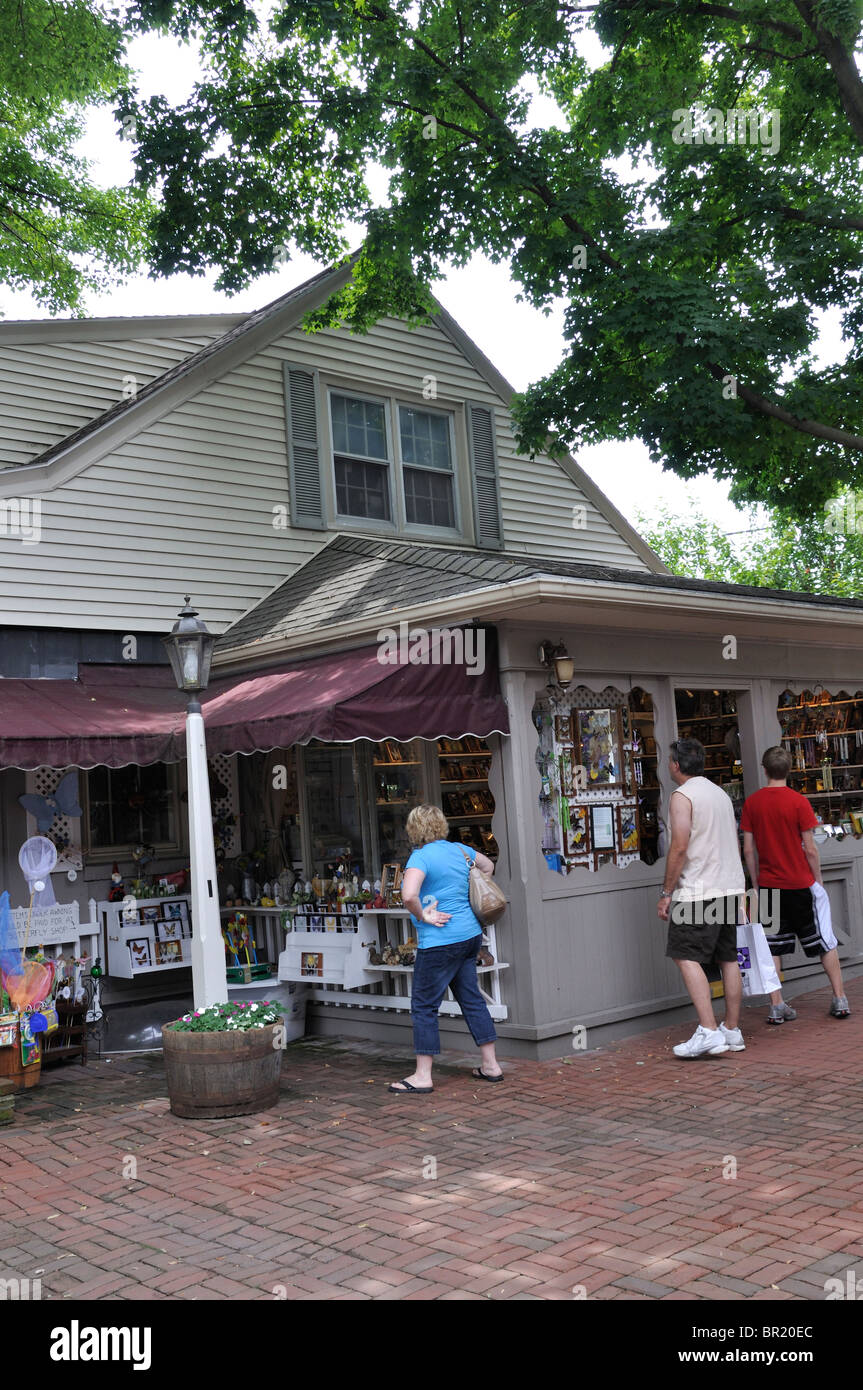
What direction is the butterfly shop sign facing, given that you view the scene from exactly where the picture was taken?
facing the viewer

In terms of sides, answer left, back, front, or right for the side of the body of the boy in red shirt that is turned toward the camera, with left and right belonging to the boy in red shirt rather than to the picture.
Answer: back

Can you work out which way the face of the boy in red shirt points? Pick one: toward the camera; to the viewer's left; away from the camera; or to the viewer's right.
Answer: away from the camera

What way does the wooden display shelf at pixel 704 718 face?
toward the camera

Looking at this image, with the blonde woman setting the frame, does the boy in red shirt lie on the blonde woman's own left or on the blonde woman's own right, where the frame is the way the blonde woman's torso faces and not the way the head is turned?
on the blonde woman's own right

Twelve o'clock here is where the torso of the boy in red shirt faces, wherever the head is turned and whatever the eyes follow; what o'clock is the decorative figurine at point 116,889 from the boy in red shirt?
The decorative figurine is roughly at 9 o'clock from the boy in red shirt.

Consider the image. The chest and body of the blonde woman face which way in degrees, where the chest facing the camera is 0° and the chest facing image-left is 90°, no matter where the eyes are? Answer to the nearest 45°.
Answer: approximately 135°

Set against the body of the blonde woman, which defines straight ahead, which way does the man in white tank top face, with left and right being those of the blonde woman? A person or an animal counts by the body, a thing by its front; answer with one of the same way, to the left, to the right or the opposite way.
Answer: the same way

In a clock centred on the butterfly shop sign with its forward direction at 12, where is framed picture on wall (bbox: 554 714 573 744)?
The framed picture on wall is roughly at 10 o'clock from the butterfly shop sign.

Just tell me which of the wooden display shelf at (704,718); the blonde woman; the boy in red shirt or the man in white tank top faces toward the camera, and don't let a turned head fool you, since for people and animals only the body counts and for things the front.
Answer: the wooden display shelf

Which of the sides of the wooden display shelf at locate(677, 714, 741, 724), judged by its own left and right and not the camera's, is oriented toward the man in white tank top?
front

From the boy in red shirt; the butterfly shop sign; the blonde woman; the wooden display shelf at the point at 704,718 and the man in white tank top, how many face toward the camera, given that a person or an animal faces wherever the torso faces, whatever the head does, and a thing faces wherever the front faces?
2

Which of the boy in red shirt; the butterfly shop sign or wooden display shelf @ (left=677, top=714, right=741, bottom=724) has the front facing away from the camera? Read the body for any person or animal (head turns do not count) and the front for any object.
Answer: the boy in red shirt
